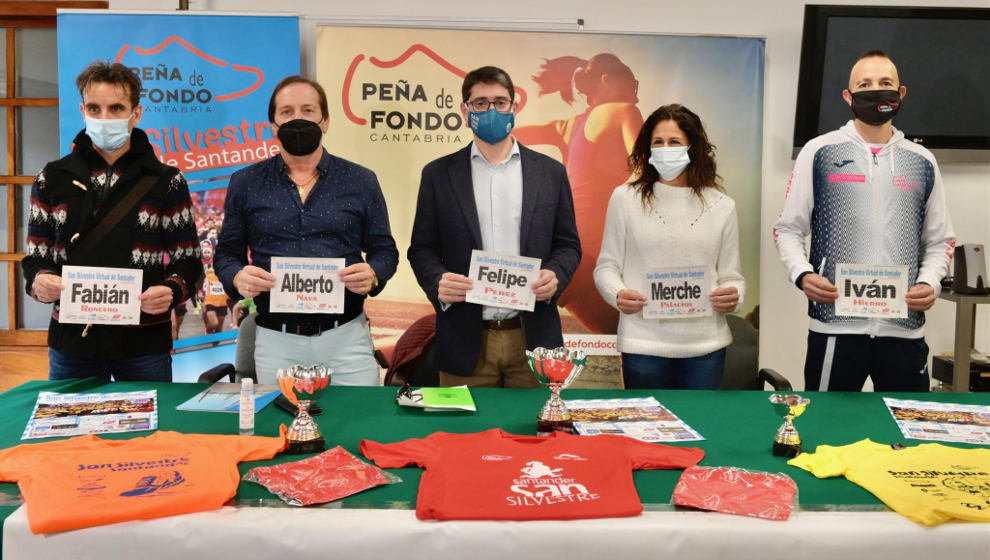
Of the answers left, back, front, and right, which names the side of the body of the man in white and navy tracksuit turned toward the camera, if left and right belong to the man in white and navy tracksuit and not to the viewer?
front

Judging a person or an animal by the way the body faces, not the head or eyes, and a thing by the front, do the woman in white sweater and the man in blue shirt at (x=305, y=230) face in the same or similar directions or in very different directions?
same or similar directions

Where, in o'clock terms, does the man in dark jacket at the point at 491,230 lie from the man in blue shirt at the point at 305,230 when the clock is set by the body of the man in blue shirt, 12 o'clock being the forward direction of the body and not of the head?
The man in dark jacket is roughly at 9 o'clock from the man in blue shirt.

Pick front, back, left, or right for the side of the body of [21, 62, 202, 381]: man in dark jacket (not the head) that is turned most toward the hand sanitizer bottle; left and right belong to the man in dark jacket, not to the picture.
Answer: front

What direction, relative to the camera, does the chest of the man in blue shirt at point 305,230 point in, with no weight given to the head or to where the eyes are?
toward the camera

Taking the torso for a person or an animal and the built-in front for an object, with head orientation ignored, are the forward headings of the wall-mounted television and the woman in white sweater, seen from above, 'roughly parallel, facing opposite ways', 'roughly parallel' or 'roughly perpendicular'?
roughly parallel

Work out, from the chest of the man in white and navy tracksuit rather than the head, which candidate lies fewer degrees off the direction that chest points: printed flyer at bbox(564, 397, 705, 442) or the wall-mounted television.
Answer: the printed flyer

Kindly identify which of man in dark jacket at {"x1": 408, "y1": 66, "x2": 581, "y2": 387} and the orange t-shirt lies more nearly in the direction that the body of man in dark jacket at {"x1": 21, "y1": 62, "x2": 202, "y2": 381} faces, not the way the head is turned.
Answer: the orange t-shirt

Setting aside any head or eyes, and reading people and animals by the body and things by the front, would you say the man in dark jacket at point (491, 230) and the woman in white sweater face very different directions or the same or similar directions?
same or similar directions

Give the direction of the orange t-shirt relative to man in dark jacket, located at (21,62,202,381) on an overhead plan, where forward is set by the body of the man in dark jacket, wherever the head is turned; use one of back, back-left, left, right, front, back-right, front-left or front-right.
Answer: front

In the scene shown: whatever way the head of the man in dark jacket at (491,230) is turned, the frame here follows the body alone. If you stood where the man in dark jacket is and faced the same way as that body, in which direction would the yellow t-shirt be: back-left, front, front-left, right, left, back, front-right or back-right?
front-left

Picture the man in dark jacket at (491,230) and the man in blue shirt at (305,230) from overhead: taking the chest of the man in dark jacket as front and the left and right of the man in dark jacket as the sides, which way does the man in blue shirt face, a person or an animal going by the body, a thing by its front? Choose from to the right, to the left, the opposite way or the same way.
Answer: the same way

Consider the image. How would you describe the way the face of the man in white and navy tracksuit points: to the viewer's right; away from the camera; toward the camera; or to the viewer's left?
toward the camera

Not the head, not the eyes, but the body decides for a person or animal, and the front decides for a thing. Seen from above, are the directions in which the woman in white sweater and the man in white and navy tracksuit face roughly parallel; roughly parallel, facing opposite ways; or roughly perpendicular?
roughly parallel

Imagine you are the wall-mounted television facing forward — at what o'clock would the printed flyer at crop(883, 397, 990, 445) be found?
The printed flyer is roughly at 12 o'clock from the wall-mounted television.

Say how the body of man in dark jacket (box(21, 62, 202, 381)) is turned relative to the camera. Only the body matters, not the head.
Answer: toward the camera
